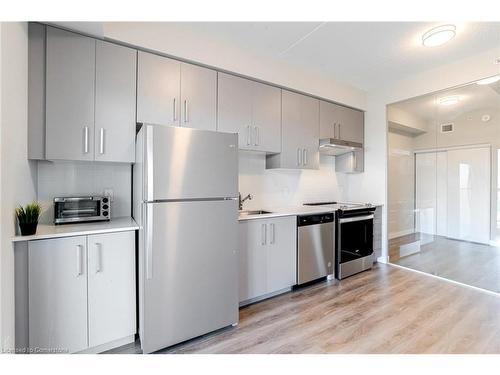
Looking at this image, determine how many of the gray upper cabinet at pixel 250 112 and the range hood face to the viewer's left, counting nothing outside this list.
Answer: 0

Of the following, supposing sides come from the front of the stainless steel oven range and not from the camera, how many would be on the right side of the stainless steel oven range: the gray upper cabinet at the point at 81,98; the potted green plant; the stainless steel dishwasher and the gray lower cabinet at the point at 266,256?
4

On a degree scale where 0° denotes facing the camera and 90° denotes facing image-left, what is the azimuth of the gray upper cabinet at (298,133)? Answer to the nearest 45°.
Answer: approximately 315°

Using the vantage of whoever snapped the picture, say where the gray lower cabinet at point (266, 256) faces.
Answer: facing the viewer and to the right of the viewer

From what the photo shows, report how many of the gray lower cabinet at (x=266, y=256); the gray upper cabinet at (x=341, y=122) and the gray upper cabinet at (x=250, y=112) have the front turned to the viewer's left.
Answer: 0

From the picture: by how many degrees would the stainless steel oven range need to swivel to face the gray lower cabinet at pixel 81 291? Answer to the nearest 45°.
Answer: approximately 90° to its right

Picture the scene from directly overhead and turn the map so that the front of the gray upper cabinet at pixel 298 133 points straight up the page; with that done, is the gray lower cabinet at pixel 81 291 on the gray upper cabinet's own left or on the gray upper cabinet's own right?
on the gray upper cabinet's own right

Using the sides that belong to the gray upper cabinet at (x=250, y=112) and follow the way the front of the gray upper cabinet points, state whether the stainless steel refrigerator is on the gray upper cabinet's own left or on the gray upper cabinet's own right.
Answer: on the gray upper cabinet's own right

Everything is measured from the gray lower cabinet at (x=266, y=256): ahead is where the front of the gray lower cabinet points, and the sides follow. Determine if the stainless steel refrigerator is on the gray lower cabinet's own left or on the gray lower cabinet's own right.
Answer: on the gray lower cabinet's own right

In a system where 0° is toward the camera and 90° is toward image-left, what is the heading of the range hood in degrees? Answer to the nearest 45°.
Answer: approximately 315°

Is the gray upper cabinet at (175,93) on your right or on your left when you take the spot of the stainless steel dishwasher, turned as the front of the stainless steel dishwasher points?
on your right
